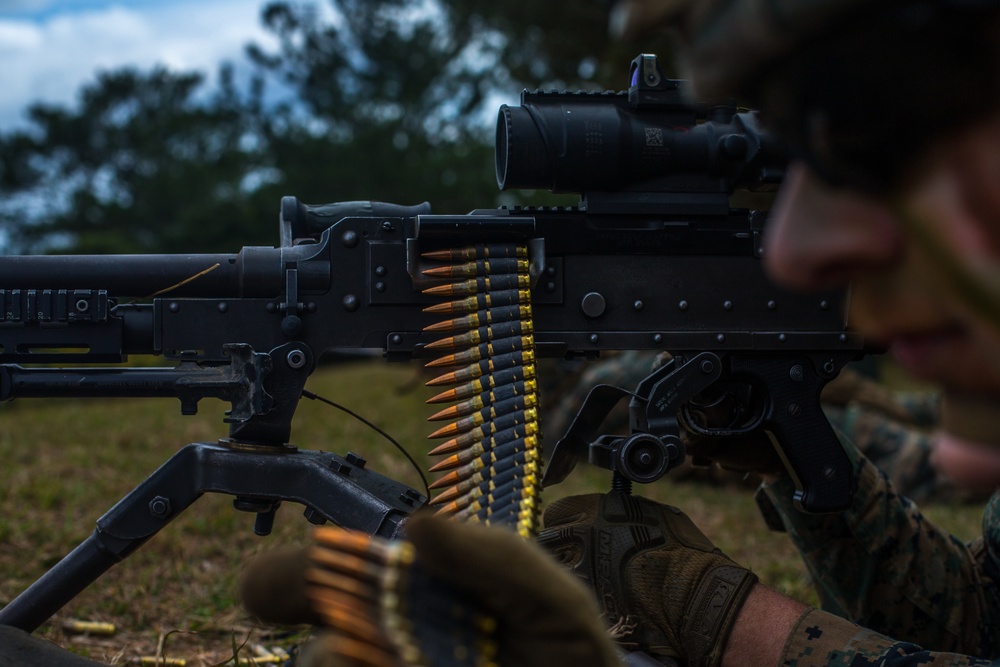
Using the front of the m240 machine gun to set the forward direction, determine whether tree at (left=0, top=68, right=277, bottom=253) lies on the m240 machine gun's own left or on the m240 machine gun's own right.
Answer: on the m240 machine gun's own right

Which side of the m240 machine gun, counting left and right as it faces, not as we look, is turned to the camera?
left
